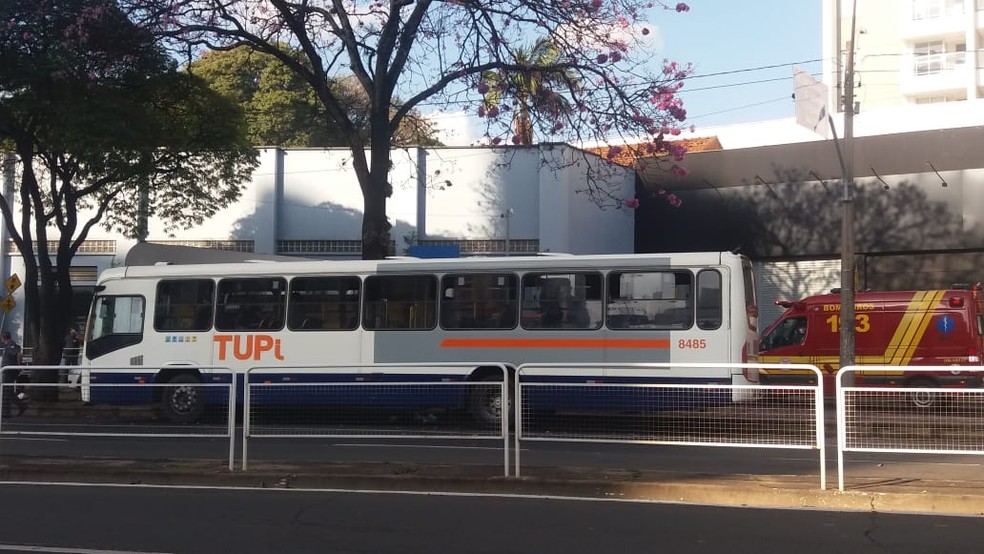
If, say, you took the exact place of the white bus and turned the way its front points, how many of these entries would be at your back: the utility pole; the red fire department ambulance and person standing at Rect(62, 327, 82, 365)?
2

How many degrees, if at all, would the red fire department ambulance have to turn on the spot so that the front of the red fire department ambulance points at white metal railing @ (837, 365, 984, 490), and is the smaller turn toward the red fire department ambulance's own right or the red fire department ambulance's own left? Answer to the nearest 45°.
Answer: approximately 90° to the red fire department ambulance's own left

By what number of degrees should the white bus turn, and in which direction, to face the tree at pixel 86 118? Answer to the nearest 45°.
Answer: approximately 45° to its right

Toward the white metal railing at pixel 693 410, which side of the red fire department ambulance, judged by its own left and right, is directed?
left

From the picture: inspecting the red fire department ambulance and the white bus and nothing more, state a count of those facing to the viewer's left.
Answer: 2

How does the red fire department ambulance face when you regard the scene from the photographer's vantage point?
facing to the left of the viewer

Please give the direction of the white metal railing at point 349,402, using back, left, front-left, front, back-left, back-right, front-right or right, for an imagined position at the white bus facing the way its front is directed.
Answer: left

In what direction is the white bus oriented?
to the viewer's left

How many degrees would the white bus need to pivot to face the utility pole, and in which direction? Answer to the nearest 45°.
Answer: approximately 180°

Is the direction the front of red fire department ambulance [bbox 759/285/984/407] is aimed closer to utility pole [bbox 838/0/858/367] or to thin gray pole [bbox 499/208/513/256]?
the thin gray pole

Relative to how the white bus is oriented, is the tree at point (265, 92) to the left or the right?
on its right
